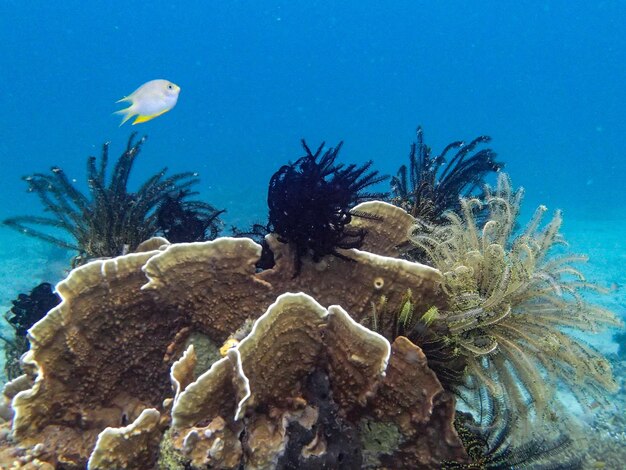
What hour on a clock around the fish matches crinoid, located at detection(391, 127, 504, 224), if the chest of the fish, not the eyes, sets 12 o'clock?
The crinoid is roughly at 1 o'clock from the fish.

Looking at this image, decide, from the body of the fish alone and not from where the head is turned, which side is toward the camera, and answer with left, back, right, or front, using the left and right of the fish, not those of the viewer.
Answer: right

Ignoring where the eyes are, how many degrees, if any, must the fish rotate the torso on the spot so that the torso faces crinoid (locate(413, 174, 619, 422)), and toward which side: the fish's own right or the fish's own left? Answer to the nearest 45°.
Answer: approximately 45° to the fish's own right

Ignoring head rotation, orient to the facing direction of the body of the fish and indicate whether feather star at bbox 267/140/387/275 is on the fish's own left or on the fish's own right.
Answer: on the fish's own right

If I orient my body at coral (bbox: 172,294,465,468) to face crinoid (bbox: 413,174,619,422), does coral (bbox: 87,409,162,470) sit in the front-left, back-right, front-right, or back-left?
back-left
